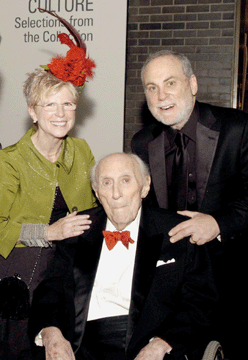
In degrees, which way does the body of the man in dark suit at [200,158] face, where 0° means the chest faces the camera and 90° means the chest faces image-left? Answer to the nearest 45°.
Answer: approximately 45°

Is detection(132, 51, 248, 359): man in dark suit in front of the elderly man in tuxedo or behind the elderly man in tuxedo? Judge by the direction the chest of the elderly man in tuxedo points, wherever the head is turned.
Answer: behind

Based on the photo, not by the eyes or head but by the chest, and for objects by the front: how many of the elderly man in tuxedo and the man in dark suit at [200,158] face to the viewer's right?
0

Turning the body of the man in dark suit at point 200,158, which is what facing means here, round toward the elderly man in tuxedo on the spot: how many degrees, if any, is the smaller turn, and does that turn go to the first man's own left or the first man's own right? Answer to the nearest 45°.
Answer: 0° — they already face them

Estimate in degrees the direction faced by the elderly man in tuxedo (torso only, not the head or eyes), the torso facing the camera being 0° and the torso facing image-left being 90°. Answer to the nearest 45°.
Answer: approximately 0°
